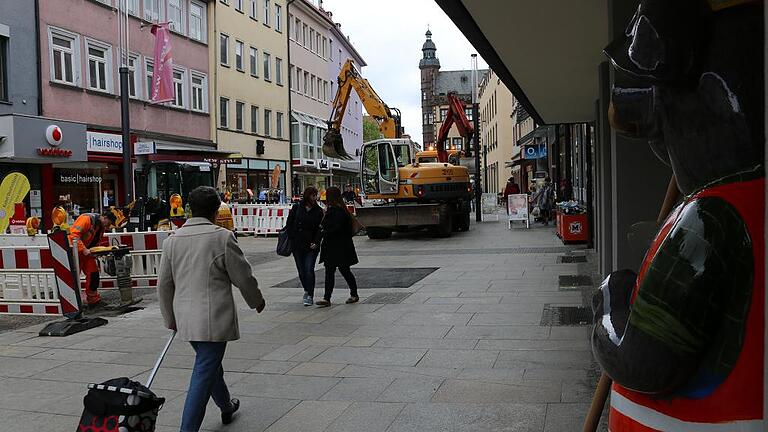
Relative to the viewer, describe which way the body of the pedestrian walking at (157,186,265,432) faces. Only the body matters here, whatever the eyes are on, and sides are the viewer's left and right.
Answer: facing away from the viewer and to the right of the viewer

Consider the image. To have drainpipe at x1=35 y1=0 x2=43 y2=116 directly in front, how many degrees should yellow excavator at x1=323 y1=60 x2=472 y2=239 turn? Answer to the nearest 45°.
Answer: approximately 45° to its left

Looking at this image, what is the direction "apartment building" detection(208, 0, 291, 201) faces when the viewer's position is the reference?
facing the viewer and to the right of the viewer

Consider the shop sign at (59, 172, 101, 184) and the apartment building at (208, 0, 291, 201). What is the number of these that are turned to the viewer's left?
0

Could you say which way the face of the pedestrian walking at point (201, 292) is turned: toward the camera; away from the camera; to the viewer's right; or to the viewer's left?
away from the camera

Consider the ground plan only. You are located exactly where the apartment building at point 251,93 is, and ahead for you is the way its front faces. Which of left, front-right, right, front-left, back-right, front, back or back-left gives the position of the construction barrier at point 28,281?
front-right

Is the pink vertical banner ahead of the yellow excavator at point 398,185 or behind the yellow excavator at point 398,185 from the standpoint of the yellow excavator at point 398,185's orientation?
ahead

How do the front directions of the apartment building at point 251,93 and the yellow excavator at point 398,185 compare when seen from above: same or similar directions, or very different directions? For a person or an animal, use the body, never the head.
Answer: very different directions

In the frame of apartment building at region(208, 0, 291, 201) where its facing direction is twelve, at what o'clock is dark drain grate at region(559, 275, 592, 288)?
The dark drain grate is roughly at 1 o'clock from the apartment building.

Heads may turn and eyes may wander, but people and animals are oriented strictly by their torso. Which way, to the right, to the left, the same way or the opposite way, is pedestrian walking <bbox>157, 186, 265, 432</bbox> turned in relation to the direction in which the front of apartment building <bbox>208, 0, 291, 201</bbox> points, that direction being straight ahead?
to the left
